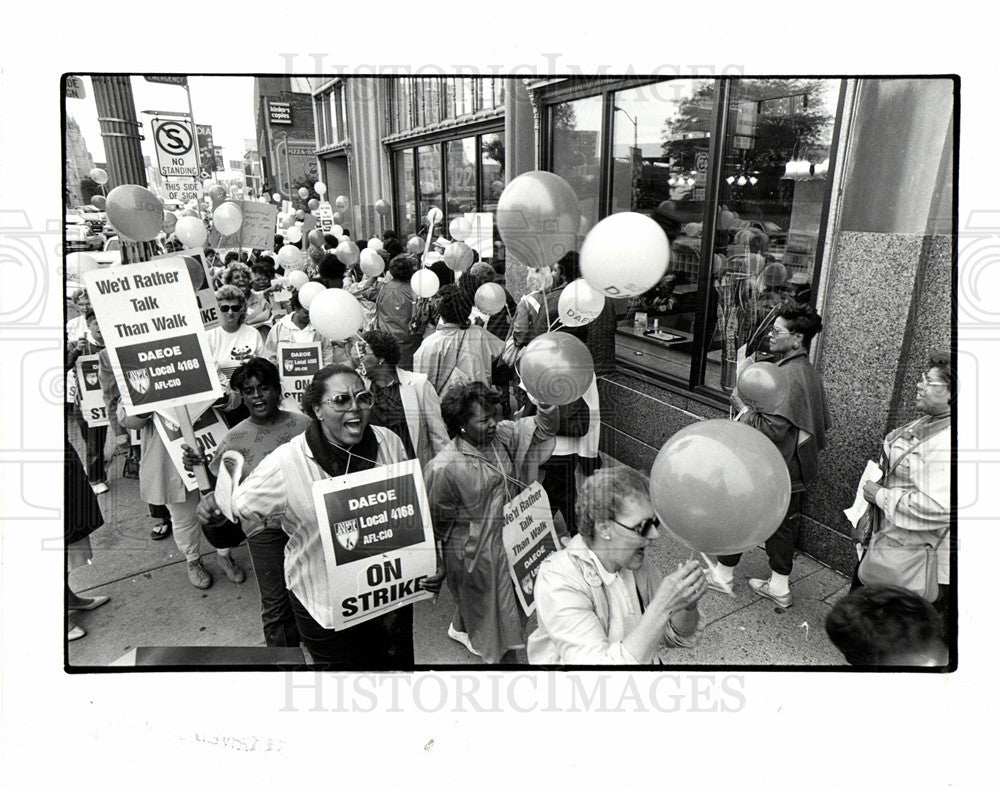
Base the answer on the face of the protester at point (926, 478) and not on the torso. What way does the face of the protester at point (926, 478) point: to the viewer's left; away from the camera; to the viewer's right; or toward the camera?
to the viewer's left

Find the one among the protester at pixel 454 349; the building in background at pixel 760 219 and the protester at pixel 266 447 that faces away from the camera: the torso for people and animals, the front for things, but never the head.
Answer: the protester at pixel 454 349

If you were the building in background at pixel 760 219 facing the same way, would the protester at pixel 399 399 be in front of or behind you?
in front

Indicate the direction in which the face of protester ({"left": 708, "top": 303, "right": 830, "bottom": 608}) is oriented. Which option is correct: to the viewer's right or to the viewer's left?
to the viewer's left

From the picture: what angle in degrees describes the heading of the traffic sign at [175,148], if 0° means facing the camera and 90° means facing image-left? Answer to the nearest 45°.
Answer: approximately 0°

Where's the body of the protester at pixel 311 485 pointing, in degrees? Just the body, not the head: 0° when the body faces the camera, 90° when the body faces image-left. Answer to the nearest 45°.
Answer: approximately 315°

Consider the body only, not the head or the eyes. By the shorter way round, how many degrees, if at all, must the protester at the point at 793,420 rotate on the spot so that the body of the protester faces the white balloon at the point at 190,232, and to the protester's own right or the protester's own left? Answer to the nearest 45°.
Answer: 0° — they already face it

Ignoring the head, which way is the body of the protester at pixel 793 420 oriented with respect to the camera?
to the viewer's left

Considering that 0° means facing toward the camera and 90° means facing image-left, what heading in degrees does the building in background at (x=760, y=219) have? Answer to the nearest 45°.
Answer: approximately 45°

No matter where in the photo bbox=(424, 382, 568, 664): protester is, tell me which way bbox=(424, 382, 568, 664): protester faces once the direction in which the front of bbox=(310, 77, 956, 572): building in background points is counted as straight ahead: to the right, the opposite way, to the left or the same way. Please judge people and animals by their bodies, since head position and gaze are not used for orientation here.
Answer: to the left
